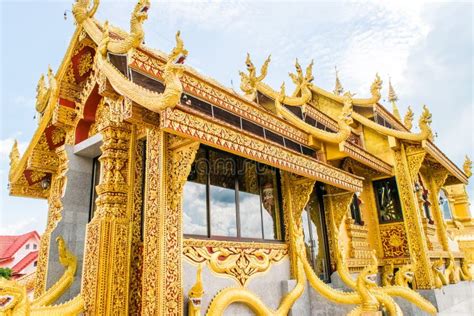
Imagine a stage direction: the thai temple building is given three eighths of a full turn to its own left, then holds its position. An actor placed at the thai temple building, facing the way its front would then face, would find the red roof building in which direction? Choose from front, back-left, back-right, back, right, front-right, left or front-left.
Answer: back-left
